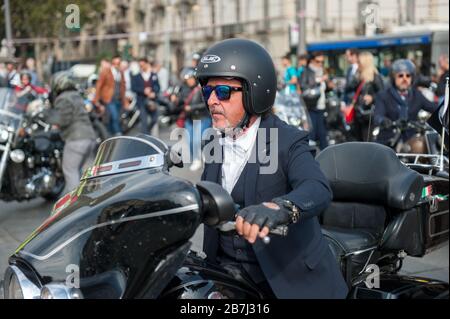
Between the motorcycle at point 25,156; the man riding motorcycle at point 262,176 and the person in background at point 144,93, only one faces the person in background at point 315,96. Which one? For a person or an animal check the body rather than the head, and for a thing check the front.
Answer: the person in background at point 144,93

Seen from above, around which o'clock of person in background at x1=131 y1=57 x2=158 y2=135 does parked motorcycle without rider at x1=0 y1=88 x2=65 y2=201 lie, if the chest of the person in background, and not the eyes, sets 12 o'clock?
The parked motorcycle without rider is roughly at 2 o'clock from the person in background.

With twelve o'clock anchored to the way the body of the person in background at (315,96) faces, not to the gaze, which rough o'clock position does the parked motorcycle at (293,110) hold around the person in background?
The parked motorcycle is roughly at 2 o'clock from the person in background.

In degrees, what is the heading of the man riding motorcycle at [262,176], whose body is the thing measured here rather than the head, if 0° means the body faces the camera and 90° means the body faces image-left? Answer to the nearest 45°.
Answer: approximately 45°

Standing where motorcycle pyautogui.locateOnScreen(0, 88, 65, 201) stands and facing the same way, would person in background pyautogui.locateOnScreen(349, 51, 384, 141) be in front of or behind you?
behind

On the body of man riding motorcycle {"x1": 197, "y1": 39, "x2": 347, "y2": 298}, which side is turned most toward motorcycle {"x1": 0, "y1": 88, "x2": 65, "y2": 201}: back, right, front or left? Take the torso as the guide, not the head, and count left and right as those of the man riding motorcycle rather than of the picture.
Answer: right
